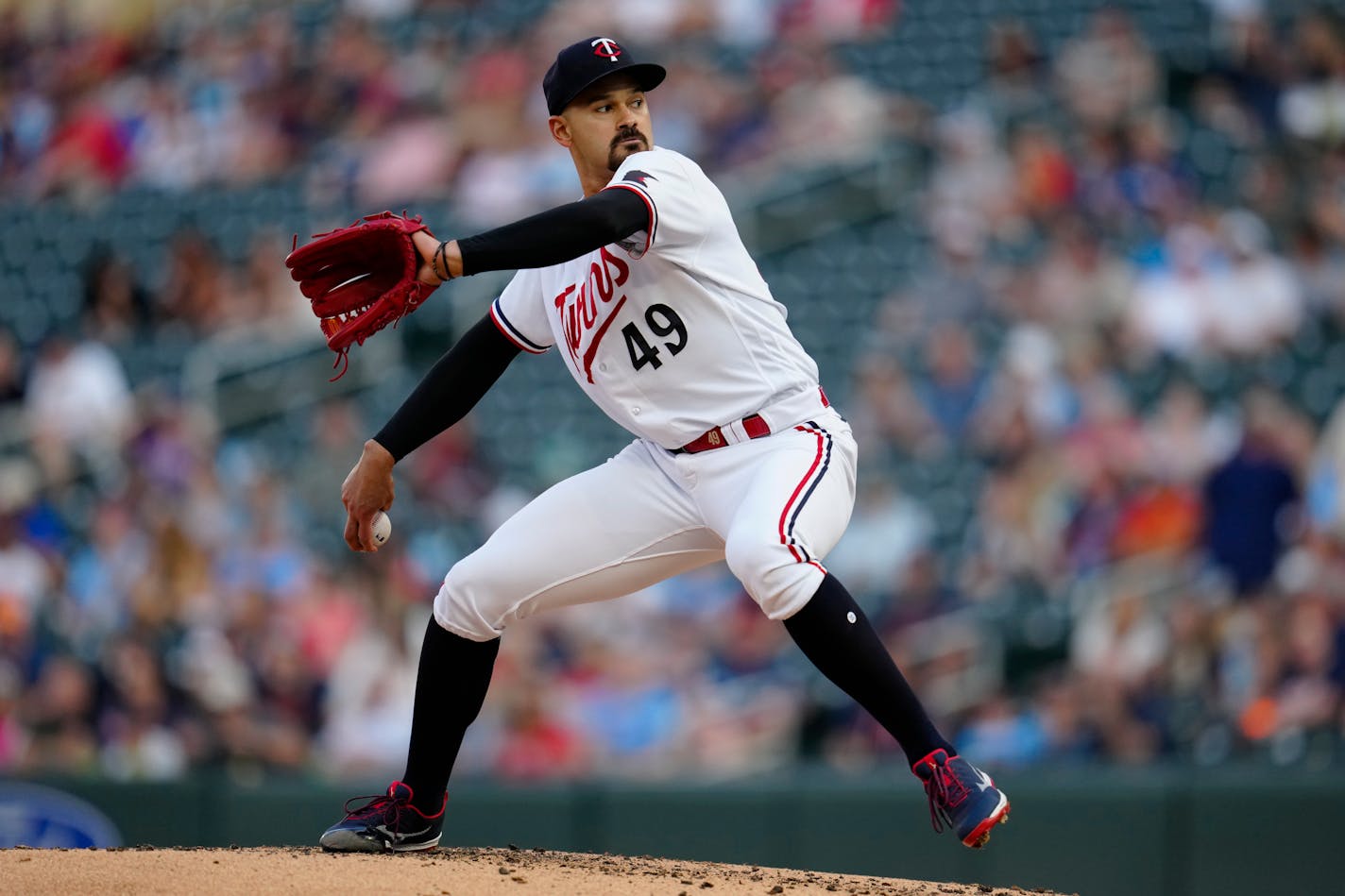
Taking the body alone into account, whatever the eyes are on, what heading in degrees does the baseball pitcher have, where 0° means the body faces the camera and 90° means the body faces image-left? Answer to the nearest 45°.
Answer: approximately 45°
